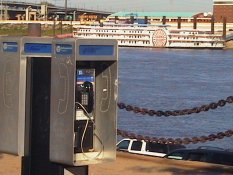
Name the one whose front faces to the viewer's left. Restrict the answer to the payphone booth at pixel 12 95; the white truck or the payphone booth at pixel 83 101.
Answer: the white truck

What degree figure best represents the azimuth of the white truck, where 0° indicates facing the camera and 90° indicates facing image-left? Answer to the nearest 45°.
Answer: approximately 90°

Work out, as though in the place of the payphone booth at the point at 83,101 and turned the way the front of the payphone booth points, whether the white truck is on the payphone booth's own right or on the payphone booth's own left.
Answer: on the payphone booth's own left

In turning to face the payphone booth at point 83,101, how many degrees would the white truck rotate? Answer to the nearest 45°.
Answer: approximately 90° to its left

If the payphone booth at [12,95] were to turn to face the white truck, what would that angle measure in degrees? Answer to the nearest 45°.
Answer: approximately 135° to its left

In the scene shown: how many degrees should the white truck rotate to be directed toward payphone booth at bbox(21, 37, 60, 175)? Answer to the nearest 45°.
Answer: approximately 90° to its left
